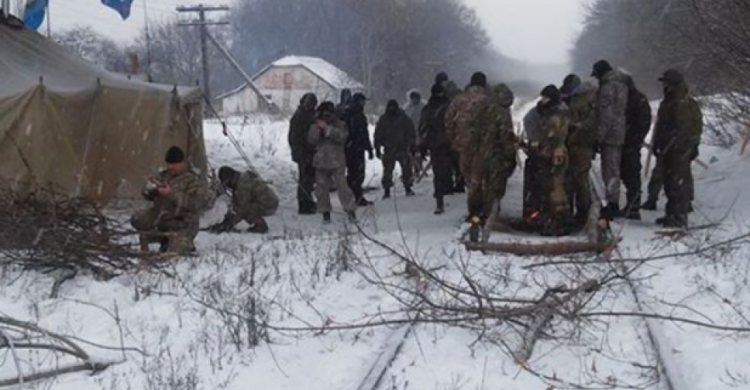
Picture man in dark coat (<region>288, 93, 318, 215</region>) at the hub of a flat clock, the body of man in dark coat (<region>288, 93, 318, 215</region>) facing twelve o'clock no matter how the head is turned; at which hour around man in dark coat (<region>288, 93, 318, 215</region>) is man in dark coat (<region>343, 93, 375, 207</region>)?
man in dark coat (<region>343, 93, 375, 207</region>) is roughly at 11 o'clock from man in dark coat (<region>288, 93, 318, 215</region>).

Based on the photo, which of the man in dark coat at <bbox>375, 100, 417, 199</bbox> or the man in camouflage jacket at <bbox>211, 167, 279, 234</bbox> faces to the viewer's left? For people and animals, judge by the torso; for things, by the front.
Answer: the man in camouflage jacket

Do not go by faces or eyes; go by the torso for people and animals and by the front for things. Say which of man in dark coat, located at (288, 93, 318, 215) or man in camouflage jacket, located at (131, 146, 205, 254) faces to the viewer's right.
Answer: the man in dark coat

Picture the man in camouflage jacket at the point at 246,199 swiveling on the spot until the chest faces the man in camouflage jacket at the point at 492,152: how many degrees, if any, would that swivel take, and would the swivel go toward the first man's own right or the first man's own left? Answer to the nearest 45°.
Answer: approximately 135° to the first man's own left

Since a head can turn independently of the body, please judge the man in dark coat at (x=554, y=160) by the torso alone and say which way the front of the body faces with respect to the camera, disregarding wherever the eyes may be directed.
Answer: to the viewer's left

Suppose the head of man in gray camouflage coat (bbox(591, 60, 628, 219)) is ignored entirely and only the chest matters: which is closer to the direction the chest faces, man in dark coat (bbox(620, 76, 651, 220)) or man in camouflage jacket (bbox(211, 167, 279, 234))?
the man in camouflage jacket
